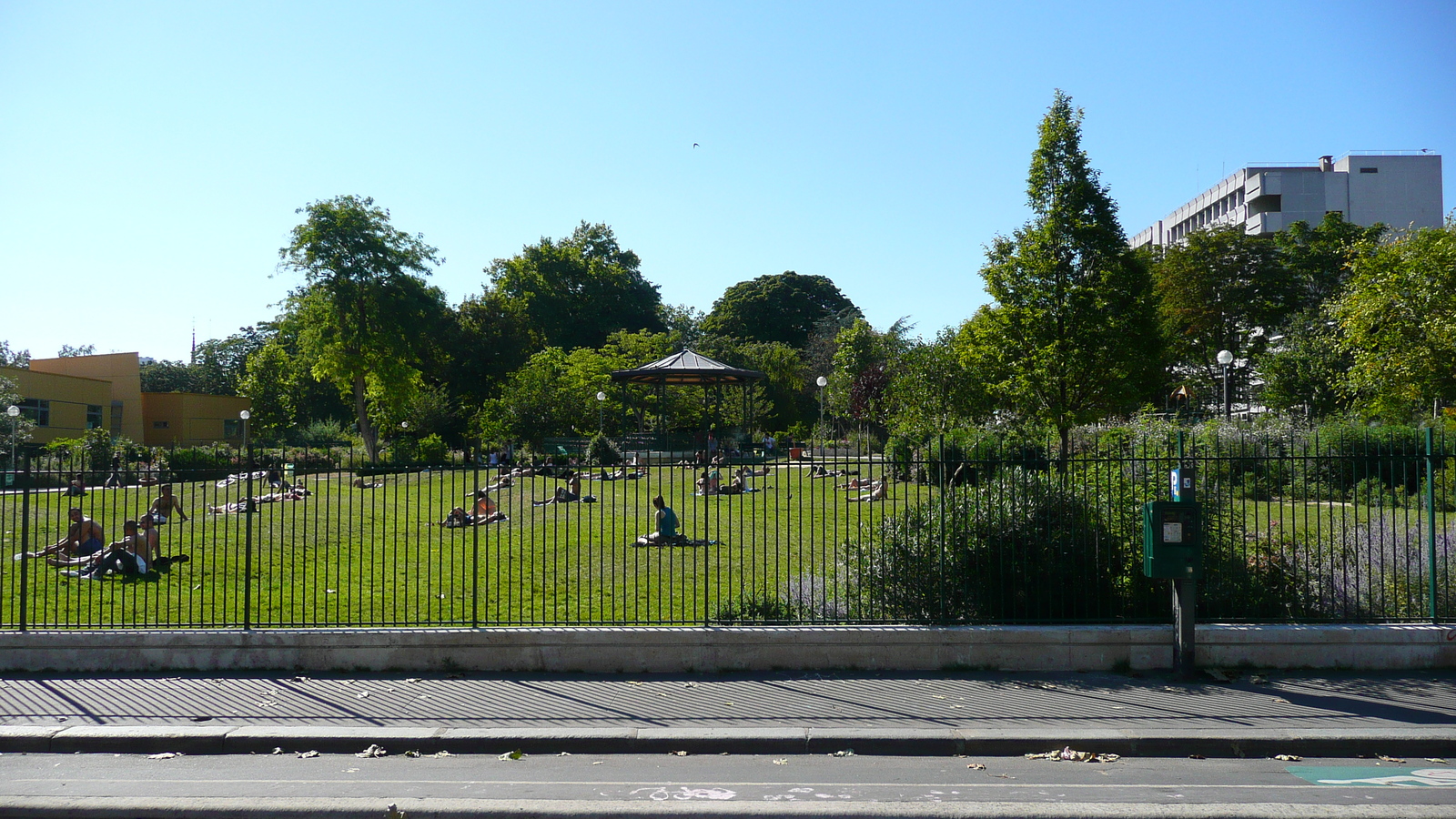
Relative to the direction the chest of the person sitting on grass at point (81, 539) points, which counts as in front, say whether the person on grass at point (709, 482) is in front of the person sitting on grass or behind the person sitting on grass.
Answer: behind

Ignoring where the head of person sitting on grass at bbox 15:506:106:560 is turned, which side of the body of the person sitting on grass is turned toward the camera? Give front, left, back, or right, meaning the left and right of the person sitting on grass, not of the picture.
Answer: left

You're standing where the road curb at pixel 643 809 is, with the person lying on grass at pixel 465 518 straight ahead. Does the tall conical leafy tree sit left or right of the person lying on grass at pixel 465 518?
right

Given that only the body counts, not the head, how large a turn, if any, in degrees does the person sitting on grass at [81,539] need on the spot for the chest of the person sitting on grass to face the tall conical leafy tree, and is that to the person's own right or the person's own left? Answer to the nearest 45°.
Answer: approximately 180°

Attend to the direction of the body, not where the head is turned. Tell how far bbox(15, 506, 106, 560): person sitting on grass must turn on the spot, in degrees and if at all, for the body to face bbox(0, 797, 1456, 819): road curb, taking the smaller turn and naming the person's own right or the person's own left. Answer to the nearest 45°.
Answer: approximately 90° to the person's own left

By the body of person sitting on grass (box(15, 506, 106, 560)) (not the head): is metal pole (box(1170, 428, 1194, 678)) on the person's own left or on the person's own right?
on the person's own left

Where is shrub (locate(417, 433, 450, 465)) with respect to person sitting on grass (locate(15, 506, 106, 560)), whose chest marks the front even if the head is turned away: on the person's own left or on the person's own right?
on the person's own right

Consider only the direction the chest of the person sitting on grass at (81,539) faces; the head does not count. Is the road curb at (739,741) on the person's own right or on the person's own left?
on the person's own left

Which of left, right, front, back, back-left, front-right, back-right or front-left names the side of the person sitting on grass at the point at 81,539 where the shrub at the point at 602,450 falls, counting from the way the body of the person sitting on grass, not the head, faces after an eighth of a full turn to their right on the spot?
right
